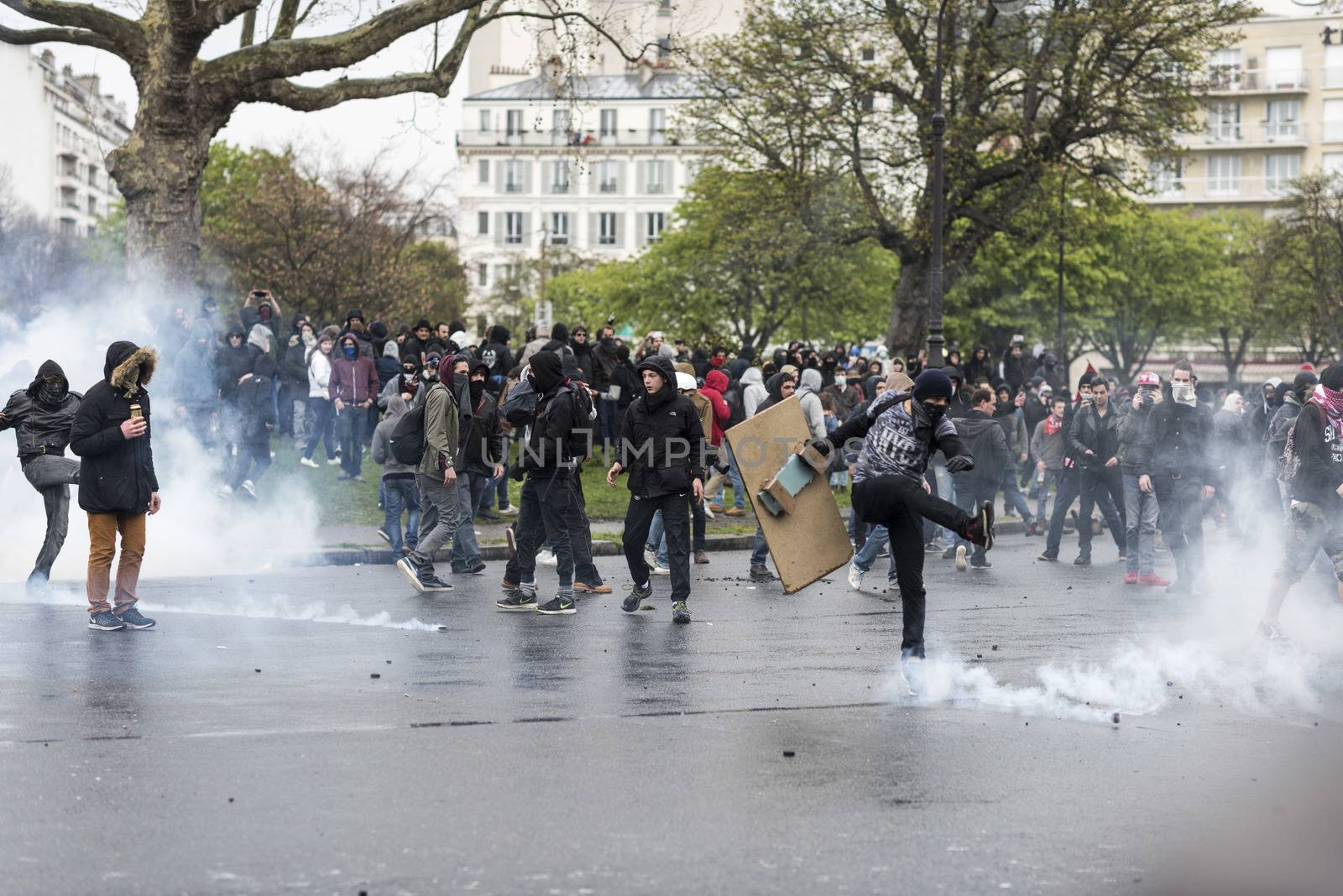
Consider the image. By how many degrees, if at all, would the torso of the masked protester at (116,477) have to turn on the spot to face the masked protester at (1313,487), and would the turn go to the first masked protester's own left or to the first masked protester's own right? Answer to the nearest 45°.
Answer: approximately 45° to the first masked protester's own left

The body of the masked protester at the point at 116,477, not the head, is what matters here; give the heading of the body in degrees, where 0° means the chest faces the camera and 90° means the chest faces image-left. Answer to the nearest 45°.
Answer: approximately 315°

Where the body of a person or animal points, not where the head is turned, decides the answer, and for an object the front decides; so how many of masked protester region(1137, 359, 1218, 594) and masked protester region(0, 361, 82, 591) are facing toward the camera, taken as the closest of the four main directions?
2

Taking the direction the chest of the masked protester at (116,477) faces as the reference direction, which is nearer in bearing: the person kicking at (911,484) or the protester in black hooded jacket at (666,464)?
the person kicking

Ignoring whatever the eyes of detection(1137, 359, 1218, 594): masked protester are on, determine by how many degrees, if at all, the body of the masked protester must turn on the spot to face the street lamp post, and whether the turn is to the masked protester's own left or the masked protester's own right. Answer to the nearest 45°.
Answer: approximately 180°

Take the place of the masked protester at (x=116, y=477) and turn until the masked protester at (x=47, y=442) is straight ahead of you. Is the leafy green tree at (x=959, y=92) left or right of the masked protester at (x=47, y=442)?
right

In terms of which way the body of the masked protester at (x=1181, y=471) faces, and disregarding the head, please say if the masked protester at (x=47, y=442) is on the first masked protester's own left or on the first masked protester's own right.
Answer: on the first masked protester's own right

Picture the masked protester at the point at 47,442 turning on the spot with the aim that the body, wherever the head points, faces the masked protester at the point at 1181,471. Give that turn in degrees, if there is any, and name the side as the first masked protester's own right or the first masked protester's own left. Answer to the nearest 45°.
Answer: approximately 90° to the first masked protester's own left
